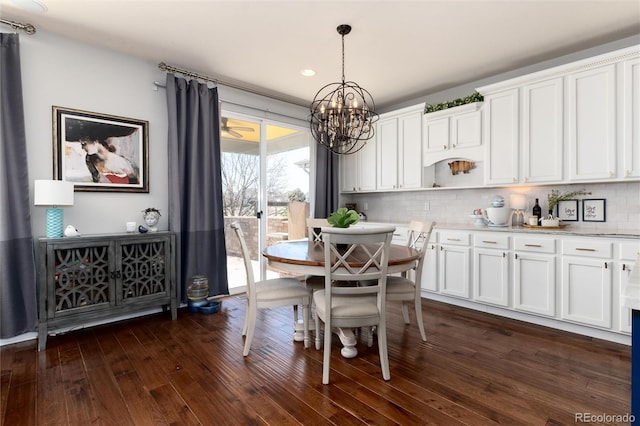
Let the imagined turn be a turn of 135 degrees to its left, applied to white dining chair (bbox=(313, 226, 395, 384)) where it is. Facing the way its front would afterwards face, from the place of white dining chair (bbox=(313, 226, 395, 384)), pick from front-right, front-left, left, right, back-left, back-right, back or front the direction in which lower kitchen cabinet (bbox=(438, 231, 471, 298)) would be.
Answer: back

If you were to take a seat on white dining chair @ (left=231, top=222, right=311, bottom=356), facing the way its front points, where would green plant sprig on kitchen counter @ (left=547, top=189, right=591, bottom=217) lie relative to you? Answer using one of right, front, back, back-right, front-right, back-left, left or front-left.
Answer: front

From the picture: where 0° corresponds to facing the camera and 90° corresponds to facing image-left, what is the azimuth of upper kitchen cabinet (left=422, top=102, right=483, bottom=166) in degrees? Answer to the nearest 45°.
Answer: approximately 45°

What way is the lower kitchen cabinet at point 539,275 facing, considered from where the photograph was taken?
facing the viewer and to the left of the viewer

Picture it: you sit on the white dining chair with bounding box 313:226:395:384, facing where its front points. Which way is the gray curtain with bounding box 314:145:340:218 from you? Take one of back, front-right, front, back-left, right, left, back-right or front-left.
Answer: front

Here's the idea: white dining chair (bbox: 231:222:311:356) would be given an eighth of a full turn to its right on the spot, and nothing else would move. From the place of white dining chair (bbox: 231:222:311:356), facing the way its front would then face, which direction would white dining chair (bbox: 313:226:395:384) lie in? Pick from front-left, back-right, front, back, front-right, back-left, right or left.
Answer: front

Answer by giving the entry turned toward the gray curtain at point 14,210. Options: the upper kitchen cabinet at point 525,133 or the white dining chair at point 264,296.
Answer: the upper kitchen cabinet

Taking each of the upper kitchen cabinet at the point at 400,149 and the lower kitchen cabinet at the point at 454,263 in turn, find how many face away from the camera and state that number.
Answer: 0

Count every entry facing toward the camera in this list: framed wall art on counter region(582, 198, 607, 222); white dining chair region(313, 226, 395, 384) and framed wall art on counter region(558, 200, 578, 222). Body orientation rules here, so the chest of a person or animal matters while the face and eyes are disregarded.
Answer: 2

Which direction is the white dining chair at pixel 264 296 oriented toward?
to the viewer's right

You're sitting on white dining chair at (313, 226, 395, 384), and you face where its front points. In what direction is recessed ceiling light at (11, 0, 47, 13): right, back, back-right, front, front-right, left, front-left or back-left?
left

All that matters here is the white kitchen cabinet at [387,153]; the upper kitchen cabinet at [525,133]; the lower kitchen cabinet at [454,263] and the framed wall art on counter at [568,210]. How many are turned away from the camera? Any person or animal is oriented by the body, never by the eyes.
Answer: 0

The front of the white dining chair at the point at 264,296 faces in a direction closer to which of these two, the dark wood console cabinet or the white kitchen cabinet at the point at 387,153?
the white kitchen cabinet

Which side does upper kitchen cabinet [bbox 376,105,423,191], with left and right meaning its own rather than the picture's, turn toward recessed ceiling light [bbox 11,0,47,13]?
front
